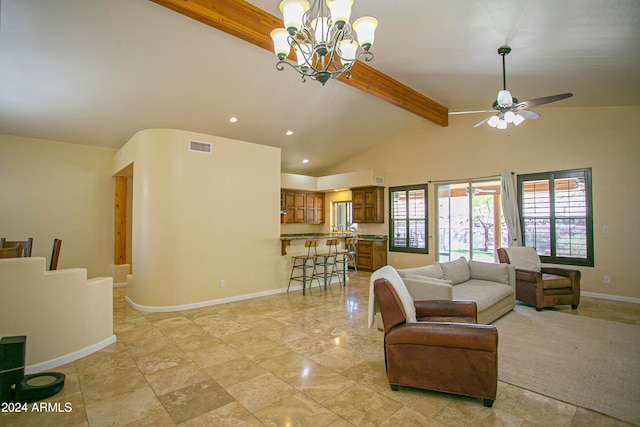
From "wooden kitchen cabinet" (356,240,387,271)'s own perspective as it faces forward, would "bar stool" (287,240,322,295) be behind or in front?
in front

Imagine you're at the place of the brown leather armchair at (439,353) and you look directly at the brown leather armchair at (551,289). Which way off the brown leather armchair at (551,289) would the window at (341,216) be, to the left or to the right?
left

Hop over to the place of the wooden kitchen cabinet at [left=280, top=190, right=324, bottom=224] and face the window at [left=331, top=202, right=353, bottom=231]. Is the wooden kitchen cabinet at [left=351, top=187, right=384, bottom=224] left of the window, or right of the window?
right

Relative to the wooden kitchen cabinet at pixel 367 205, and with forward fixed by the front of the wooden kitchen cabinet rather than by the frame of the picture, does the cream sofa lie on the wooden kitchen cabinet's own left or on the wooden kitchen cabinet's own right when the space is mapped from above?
on the wooden kitchen cabinet's own left

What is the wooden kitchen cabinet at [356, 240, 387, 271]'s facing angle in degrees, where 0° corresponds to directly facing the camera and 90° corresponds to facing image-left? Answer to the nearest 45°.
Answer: approximately 45°
